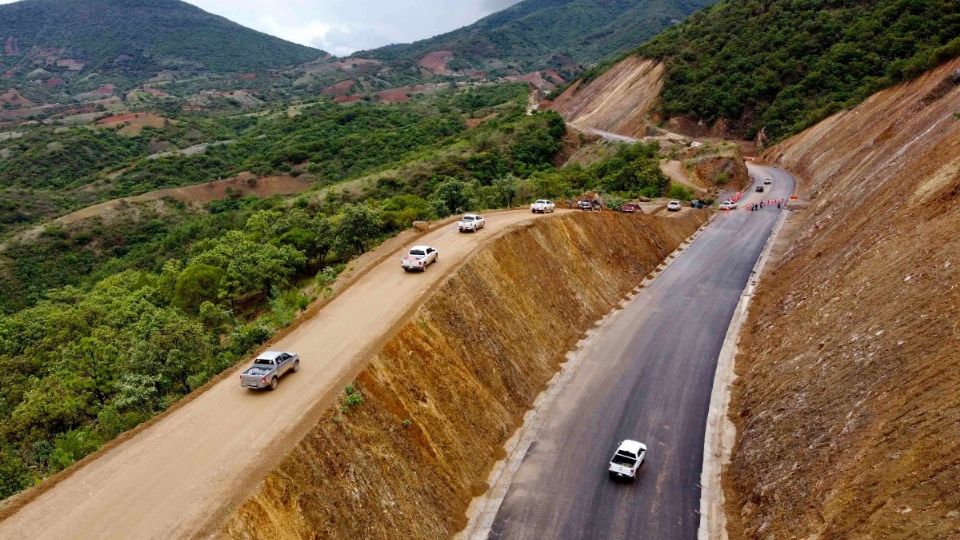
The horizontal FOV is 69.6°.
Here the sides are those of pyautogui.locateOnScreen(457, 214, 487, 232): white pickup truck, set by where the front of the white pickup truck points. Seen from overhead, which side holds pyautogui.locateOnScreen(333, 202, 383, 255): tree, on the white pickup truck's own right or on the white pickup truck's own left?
on the white pickup truck's own left

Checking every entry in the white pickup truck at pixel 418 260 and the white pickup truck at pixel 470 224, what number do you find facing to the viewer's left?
0

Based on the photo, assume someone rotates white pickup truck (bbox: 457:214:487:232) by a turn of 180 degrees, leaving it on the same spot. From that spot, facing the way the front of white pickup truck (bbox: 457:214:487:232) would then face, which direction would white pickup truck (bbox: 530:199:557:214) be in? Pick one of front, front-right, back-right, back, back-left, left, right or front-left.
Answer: back

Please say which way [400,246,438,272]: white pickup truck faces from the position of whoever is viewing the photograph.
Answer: facing away from the viewer and to the right of the viewer

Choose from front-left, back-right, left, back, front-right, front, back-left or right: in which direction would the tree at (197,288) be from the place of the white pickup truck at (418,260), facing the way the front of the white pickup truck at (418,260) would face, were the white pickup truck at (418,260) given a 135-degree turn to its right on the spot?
back-right

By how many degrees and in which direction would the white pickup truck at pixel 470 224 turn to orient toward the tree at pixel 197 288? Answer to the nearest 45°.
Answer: approximately 135° to its left

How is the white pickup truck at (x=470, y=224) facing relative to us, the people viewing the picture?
facing away from the viewer and to the right of the viewer

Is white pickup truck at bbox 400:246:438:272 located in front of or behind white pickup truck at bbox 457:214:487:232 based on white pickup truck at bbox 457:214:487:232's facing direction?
behind

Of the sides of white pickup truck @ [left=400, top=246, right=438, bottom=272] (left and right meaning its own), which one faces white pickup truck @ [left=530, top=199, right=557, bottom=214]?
front

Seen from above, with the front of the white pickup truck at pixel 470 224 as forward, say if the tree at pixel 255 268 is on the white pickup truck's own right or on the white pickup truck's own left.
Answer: on the white pickup truck's own left

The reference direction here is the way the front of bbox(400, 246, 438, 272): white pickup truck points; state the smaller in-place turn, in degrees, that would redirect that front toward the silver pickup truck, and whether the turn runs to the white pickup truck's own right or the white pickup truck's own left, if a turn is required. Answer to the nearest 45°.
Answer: approximately 180°

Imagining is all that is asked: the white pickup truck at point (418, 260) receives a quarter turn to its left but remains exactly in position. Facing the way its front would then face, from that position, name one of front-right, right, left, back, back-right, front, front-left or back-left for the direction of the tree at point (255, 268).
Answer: front
